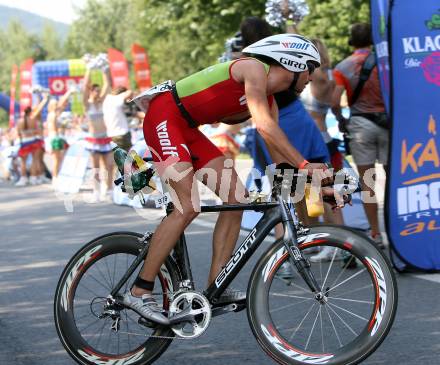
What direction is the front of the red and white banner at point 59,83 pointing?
toward the camera

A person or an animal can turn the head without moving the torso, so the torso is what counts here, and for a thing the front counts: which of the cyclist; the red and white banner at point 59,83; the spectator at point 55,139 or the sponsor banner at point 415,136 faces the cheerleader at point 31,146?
the red and white banner

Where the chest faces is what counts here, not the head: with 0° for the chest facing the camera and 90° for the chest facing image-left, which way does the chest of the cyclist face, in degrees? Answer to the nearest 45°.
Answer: approximately 270°

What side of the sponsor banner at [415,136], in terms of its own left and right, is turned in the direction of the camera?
front

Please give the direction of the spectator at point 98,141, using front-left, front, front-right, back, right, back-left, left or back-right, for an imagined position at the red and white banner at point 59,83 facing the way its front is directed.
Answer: front

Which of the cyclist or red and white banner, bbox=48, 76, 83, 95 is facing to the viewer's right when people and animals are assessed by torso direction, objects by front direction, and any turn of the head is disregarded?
the cyclist

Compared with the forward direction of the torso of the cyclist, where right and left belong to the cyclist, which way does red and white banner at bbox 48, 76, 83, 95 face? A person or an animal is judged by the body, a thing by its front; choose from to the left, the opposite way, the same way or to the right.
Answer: to the right

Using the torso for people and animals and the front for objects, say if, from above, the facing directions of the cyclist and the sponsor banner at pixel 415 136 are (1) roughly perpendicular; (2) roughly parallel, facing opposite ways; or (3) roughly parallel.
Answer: roughly perpendicular

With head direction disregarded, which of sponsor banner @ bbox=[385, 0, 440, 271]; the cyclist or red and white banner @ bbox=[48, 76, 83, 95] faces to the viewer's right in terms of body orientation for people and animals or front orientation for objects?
the cyclist

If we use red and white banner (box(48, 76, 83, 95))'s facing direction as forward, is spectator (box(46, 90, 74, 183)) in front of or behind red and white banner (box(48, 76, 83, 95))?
in front

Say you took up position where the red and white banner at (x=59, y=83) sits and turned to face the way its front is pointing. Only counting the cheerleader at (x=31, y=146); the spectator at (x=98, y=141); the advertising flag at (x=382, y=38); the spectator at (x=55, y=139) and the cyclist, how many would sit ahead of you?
5
